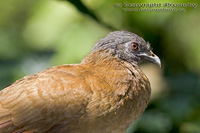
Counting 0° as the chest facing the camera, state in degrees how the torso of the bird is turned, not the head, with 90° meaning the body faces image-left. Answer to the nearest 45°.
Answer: approximately 270°
